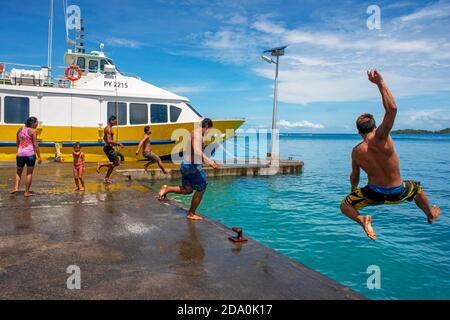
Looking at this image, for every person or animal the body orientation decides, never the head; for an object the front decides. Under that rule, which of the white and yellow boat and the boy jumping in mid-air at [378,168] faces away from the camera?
the boy jumping in mid-air

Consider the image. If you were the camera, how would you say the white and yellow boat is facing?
facing to the right of the viewer

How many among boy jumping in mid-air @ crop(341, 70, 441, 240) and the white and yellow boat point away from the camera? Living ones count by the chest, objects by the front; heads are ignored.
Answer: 1

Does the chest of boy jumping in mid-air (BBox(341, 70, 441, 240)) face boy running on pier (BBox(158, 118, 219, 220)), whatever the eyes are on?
no

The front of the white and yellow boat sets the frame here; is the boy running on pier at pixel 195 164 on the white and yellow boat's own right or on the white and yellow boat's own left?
on the white and yellow boat's own right

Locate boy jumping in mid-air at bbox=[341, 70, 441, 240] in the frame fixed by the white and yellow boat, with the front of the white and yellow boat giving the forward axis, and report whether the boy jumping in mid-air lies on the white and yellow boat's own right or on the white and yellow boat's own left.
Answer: on the white and yellow boat's own right

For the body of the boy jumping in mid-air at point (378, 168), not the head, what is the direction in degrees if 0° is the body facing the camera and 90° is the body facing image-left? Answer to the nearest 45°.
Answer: approximately 180°

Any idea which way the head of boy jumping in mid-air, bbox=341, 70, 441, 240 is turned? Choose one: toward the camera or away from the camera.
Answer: away from the camera

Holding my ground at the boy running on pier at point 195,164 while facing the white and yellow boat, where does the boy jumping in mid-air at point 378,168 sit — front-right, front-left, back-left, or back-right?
back-right
